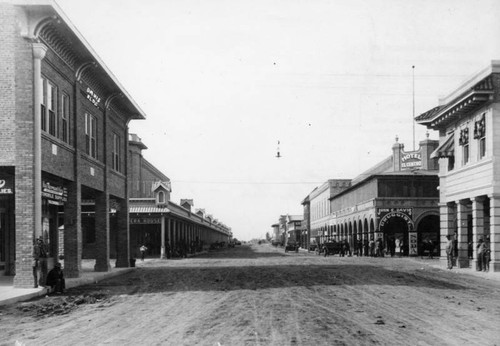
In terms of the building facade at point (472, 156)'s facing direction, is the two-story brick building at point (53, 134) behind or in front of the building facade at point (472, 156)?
in front

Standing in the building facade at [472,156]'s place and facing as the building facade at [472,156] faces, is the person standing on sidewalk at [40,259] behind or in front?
in front

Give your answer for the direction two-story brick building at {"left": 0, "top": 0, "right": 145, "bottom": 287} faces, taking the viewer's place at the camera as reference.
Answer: facing the viewer and to the right of the viewer

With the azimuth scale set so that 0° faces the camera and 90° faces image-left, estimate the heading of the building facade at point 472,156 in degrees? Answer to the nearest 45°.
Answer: approximately 45°

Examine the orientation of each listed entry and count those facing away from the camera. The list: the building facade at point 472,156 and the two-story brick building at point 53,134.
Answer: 0

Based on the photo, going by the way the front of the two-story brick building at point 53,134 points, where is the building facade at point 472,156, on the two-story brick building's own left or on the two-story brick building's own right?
on the two-story brick building's own left
